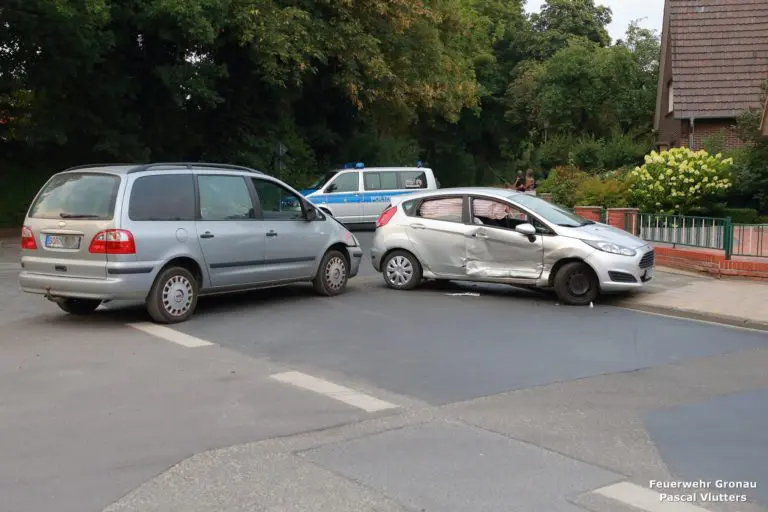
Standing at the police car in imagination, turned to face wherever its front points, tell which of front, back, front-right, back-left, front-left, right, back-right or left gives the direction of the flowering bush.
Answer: back-left

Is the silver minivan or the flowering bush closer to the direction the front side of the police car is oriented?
the silver minivan

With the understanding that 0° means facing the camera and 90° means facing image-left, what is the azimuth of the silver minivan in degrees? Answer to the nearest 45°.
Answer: approximately 225°

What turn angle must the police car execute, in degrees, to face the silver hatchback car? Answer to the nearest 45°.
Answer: approximately 90° to its left

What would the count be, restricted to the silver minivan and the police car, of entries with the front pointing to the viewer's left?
1

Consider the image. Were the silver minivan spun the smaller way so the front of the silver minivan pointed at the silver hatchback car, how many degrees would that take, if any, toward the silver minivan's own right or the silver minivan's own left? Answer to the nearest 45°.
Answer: approximately 45° to the silver minivan's own right

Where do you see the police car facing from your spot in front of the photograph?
facing to the left of the viewer

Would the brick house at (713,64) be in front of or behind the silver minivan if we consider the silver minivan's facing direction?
in front

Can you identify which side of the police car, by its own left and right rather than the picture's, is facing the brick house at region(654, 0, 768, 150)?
back

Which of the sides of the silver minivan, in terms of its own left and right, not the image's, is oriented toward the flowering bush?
front

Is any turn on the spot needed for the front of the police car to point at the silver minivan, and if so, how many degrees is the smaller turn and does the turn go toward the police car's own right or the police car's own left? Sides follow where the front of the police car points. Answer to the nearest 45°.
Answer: approximately 90° to the police car's own left
